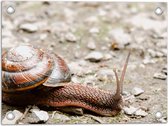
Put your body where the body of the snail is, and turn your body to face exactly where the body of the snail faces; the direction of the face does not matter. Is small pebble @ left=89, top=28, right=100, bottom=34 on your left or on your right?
on your left

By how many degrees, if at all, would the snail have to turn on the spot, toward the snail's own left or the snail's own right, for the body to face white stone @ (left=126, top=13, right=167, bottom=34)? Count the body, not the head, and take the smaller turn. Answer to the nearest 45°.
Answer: approximately 45° to the snail's own left

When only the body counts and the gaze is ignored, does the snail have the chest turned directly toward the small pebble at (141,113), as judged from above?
yes

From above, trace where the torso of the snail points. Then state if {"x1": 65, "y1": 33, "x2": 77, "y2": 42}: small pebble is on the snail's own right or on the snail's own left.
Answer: on the snail's own left

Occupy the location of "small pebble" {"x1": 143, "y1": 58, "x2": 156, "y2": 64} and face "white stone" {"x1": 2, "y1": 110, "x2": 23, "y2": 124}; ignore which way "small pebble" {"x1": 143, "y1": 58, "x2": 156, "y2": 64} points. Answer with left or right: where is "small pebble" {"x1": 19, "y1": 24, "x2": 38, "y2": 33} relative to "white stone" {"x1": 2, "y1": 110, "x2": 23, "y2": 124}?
right

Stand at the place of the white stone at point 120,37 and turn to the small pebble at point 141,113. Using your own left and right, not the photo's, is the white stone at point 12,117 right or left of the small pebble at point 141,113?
right

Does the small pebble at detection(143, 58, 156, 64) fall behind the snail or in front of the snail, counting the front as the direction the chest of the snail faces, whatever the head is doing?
in front

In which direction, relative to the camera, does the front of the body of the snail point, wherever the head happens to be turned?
to the viewer's right

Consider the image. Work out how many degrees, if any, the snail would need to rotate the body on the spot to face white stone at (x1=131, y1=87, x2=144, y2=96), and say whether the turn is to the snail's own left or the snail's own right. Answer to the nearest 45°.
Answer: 0° — it already faces it
